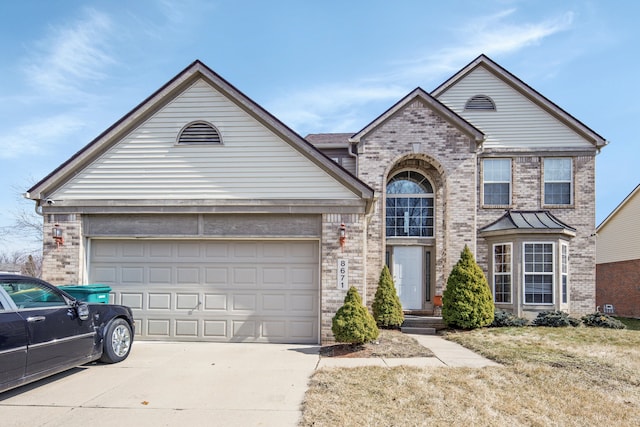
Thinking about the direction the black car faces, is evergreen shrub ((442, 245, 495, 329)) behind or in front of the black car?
in front

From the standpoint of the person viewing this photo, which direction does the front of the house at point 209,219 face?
facing the viewer

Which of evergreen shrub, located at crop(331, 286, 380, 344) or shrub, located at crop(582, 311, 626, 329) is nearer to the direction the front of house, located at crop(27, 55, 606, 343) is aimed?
the evergreen shrub

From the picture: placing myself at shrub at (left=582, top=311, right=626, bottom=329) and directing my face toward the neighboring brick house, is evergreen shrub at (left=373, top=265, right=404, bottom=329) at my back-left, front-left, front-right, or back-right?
back-left

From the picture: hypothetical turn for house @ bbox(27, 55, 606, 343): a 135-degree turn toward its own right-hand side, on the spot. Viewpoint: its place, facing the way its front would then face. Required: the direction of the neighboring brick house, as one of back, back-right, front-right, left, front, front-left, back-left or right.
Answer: right

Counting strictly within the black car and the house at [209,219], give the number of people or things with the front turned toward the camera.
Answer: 1

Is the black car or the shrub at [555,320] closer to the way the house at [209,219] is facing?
the black car
